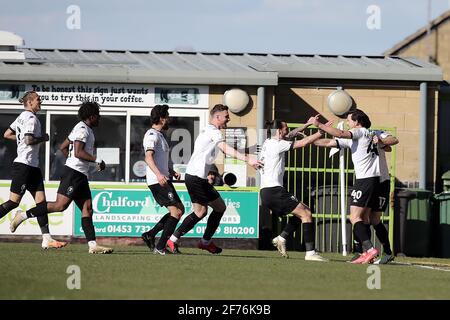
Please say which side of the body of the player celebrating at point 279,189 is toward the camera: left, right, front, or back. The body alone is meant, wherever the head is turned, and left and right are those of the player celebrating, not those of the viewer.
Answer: right

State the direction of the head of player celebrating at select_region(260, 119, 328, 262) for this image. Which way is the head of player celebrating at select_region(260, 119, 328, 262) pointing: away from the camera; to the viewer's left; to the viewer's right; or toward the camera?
to the viewer's right

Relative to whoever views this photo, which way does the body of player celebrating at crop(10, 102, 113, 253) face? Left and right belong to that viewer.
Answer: facing to the right of the viewer

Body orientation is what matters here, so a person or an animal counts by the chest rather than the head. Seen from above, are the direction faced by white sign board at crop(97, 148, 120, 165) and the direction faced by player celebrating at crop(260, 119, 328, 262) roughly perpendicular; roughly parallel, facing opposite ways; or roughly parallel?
roughly perpendicular

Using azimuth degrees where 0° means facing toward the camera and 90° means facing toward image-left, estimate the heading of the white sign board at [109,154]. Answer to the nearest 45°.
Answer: approximately 0°

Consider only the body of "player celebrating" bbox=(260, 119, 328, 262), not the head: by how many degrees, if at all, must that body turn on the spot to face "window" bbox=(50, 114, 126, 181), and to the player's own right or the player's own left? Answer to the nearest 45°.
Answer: approximately 135° to the player's own left

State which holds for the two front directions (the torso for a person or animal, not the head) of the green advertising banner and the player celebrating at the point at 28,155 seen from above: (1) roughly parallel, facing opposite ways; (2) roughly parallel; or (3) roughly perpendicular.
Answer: roughly perpendicular

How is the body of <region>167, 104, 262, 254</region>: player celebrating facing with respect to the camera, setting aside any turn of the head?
to the viewer's right

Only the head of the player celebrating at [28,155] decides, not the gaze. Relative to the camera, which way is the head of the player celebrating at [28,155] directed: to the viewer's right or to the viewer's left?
to the viewer's right

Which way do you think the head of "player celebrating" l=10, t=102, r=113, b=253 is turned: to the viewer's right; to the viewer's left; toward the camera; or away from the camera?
to the viewer's right
